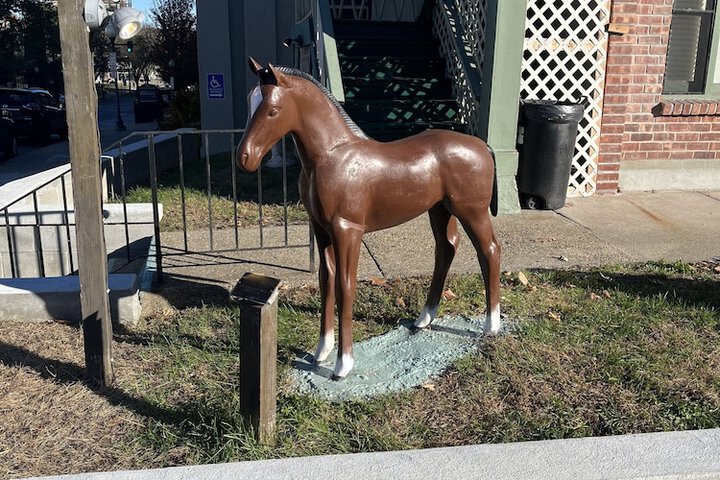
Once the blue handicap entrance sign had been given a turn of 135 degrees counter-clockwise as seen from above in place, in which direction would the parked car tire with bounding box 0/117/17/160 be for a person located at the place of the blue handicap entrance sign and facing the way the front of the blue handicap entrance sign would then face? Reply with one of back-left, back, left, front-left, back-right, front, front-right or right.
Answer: left

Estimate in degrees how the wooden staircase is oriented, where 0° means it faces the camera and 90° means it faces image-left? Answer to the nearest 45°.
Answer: approximately 0°

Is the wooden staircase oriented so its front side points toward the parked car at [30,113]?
no

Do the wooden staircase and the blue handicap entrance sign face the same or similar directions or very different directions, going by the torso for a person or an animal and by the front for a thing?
same or similar directions

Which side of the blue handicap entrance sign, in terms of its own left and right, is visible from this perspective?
front

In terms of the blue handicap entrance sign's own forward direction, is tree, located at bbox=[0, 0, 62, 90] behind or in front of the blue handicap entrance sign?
behind

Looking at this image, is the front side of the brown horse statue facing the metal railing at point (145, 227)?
no

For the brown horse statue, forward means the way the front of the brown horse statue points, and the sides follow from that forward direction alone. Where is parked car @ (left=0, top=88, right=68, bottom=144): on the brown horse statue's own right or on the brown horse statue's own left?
on the brown horse statue's own right

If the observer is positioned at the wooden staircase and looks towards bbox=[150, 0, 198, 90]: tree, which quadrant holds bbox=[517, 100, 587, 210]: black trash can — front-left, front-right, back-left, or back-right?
back-right

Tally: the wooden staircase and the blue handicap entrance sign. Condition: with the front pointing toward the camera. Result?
2

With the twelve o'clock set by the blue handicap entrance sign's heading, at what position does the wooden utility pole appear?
The wooden utility pole is roughly at 12 o'clock from the blue handicap entrance sign.

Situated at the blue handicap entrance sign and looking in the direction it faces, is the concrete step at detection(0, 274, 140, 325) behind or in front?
in front

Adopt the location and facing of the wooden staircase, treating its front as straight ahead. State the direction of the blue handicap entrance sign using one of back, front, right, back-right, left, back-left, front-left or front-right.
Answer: back-right

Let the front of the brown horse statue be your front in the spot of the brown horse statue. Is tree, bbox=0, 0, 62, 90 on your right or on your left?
on your right

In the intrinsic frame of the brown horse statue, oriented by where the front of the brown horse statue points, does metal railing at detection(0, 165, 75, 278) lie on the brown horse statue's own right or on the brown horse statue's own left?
on the brown horse statue's own right

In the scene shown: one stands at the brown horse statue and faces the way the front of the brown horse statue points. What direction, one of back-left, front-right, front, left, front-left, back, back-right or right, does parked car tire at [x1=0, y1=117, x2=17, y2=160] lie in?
right

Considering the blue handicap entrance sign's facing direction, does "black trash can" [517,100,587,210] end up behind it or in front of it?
in front

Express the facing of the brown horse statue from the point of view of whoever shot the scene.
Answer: facing the viewer and to the left of the viewer
